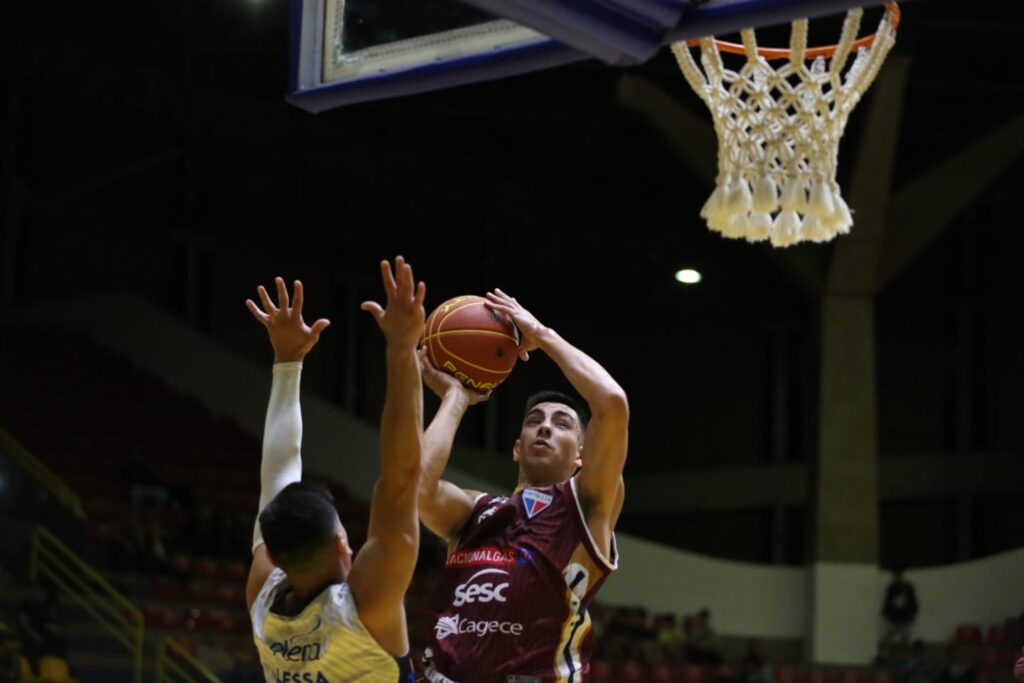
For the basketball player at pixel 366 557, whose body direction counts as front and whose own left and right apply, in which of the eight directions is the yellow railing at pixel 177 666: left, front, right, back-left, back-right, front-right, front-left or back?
front-left

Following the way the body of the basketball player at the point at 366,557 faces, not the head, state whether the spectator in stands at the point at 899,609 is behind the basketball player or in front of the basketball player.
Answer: in front

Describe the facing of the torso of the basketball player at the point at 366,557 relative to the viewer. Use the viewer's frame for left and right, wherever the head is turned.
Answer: facing away from the viewer and to the right of the viewer

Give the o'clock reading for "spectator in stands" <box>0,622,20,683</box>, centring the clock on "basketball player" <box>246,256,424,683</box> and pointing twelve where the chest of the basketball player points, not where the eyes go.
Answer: The spectator in stands is roughly at 10 o'clock from the basketball player.

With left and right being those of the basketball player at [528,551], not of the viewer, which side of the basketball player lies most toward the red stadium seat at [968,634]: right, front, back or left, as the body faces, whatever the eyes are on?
back

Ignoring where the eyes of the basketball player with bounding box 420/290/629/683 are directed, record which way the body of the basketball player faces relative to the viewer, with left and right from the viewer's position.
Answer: facing the viewer and to the left of the viewer

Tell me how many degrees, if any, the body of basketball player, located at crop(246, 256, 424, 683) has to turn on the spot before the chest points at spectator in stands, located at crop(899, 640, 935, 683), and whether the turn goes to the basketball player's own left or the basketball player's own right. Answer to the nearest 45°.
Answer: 0° — they already face them

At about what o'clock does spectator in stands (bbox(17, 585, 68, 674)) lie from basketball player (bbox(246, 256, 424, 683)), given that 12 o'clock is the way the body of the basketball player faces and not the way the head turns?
The spectator in stands is roughly at 10 o'clock from the basketball player.

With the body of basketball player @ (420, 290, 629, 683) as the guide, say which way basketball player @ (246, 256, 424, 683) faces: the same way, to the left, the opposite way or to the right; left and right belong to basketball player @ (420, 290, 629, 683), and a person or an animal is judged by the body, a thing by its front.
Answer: the opposite way

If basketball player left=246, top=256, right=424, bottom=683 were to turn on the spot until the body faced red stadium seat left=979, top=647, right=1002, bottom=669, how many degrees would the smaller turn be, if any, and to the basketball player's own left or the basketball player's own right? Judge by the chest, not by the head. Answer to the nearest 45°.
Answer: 0° — they already face it

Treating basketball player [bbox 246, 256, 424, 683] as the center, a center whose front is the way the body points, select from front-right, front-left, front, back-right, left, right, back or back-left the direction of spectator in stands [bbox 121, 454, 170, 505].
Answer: front-left

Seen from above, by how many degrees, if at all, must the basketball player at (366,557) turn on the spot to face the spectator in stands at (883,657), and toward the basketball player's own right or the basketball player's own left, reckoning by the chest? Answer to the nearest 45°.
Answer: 0° — they already face them

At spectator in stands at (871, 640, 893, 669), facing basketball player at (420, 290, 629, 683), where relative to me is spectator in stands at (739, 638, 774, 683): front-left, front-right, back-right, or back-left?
front-right

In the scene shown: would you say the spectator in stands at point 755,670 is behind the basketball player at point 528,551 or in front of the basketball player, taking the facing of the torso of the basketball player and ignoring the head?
behind
